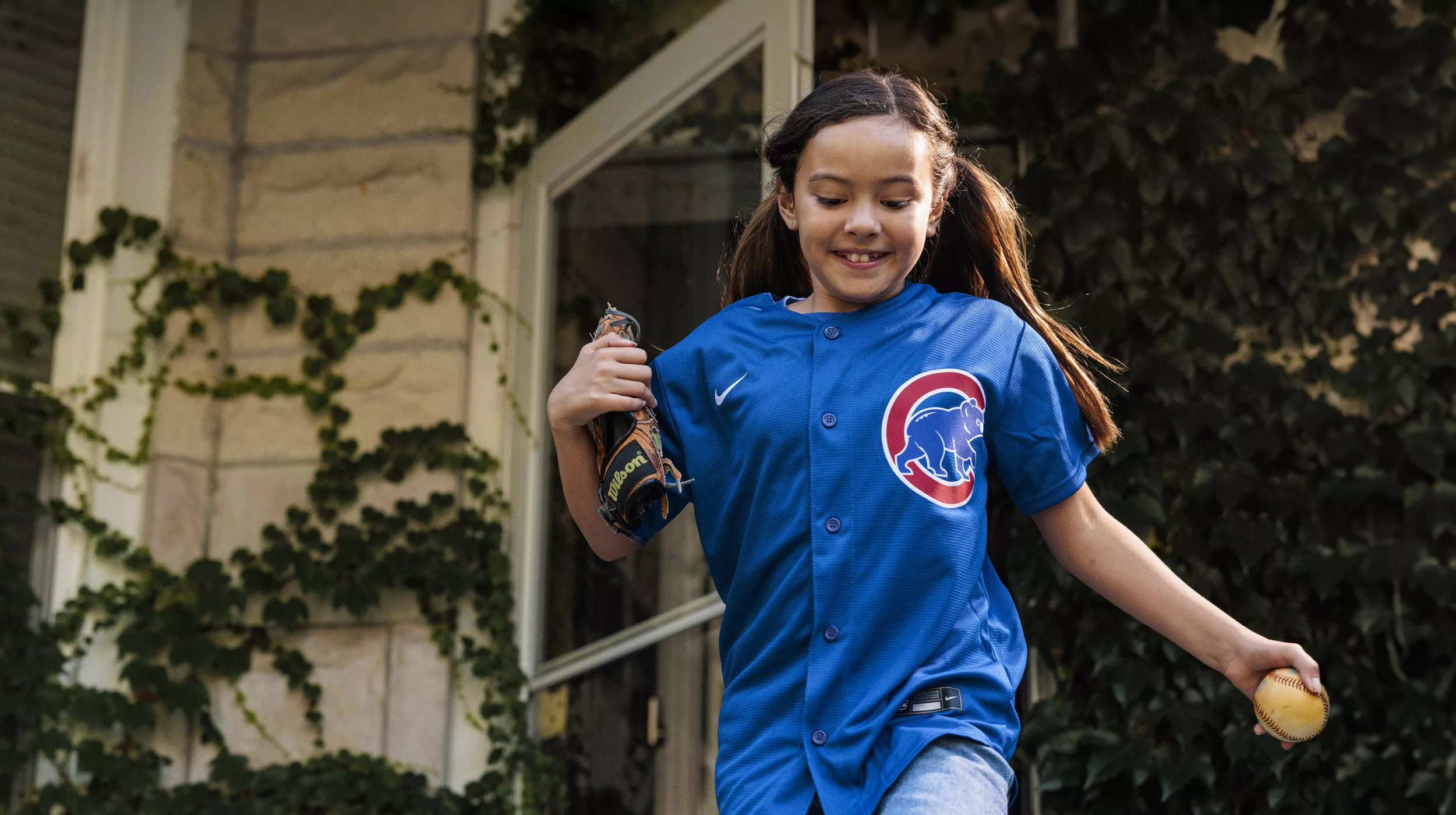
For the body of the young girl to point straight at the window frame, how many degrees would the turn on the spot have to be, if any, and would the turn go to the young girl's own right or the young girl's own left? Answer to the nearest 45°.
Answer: approximately 180°

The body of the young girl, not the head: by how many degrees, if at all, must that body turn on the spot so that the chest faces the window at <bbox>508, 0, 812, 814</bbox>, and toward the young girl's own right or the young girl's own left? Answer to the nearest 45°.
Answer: approximately 180°

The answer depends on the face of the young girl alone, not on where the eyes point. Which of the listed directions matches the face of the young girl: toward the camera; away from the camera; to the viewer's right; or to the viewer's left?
toward the camera

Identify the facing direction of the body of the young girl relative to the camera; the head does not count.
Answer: toward the camera

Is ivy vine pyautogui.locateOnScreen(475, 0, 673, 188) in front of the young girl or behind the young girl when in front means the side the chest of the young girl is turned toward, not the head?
behind
